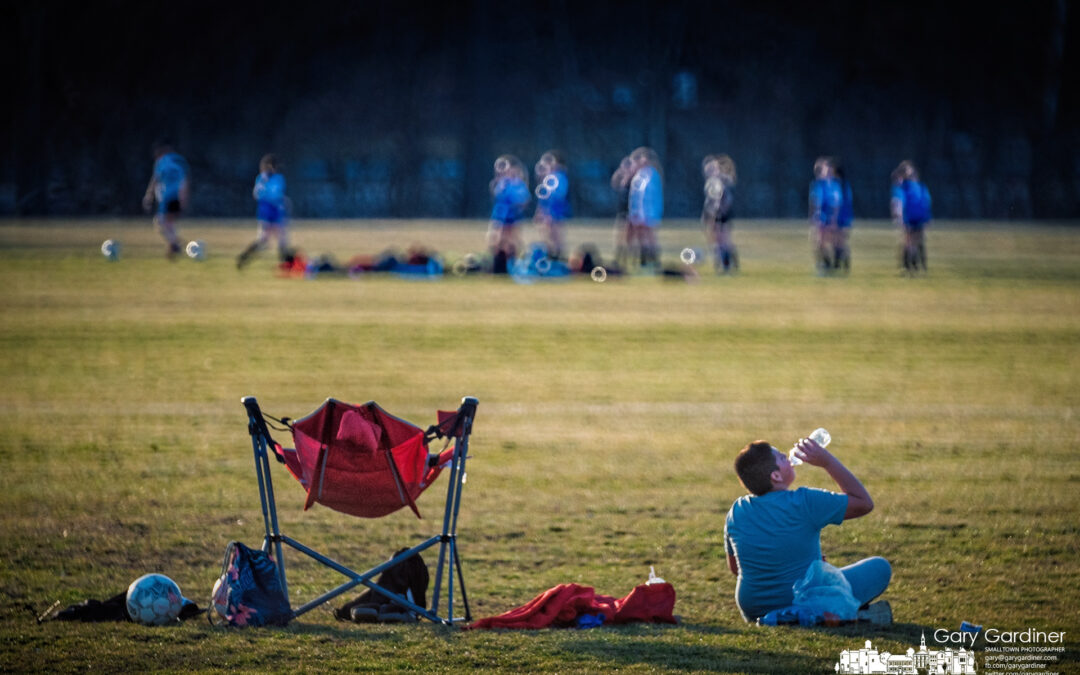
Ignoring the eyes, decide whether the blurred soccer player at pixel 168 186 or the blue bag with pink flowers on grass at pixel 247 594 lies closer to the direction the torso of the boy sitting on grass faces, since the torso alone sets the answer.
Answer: the blurred soccer player

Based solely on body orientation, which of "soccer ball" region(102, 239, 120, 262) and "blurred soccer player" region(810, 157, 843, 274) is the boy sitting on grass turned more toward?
the blurred soccer player

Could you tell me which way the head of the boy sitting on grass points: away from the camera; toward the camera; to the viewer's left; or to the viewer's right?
to the viewer's right

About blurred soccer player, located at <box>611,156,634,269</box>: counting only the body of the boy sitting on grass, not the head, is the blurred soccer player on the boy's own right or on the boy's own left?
on the boy's own left

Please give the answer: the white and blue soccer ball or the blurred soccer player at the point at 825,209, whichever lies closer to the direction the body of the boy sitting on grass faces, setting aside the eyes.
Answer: the blurred soccer player

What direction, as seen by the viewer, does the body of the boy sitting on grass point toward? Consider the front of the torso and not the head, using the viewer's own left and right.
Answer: facing away from the viewer and to the right of the viewer

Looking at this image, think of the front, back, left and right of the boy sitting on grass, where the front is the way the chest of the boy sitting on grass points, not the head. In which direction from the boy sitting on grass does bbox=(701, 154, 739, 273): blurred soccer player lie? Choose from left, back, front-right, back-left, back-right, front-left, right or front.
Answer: front-left
